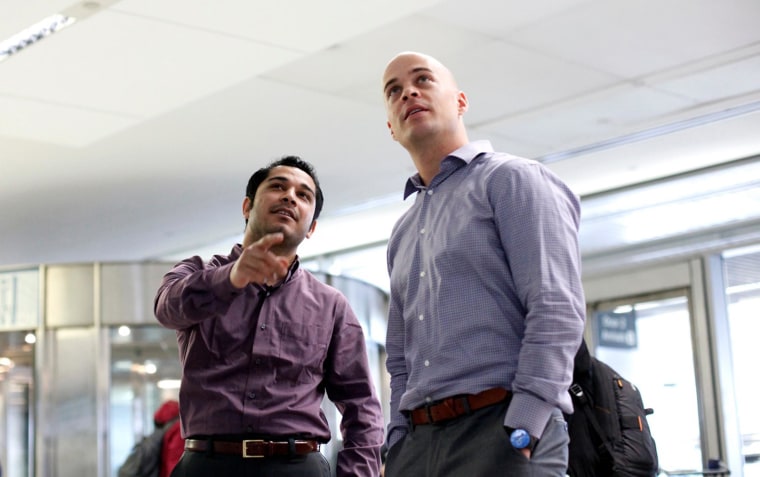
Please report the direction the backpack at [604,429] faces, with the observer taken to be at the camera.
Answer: facing to the right of the viewer

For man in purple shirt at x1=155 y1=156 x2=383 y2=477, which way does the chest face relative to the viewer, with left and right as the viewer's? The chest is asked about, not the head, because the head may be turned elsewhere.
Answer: facing the viewer

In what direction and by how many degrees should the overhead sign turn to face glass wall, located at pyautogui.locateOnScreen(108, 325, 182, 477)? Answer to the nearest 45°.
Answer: approximately 45° to its right

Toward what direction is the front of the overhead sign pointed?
toward the camera

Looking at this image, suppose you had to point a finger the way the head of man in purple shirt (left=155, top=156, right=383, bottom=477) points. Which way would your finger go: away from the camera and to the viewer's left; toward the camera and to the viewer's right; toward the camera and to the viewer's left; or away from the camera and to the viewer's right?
toward the camera and to the viewer's right

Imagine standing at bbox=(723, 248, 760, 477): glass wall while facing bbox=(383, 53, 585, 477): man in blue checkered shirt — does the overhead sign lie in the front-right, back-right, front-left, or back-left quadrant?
back-right

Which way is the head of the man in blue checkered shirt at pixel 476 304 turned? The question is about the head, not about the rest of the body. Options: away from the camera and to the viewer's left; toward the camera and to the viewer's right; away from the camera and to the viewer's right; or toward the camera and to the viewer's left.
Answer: toward the camera and to the viewer's left

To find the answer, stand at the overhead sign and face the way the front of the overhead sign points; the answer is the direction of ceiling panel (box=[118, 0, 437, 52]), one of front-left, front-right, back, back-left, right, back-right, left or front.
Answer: front

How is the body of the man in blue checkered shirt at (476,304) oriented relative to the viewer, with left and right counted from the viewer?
facing the viewer and to the left of the viewer

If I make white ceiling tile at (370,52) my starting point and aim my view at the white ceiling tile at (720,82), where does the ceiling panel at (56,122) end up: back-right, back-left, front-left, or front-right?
back-left
